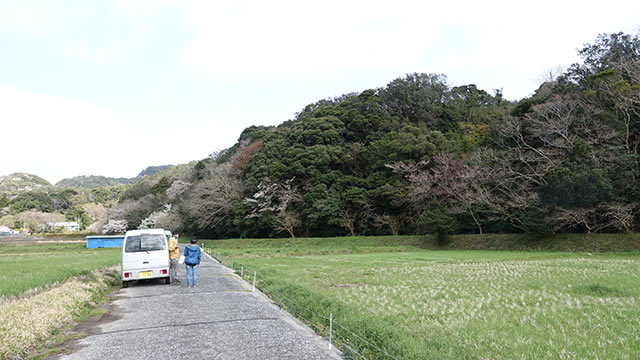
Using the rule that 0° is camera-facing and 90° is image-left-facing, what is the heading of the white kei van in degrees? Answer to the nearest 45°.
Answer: approximately 180°

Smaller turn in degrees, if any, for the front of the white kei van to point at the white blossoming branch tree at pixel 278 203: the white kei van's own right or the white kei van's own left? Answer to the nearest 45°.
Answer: approximately 45° to the white kei van's own right
